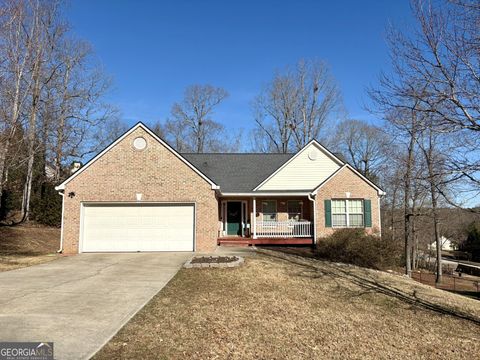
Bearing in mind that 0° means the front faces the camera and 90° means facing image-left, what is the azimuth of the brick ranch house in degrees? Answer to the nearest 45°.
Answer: approximately 0°

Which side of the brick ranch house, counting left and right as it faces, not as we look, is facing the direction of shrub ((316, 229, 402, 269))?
left
